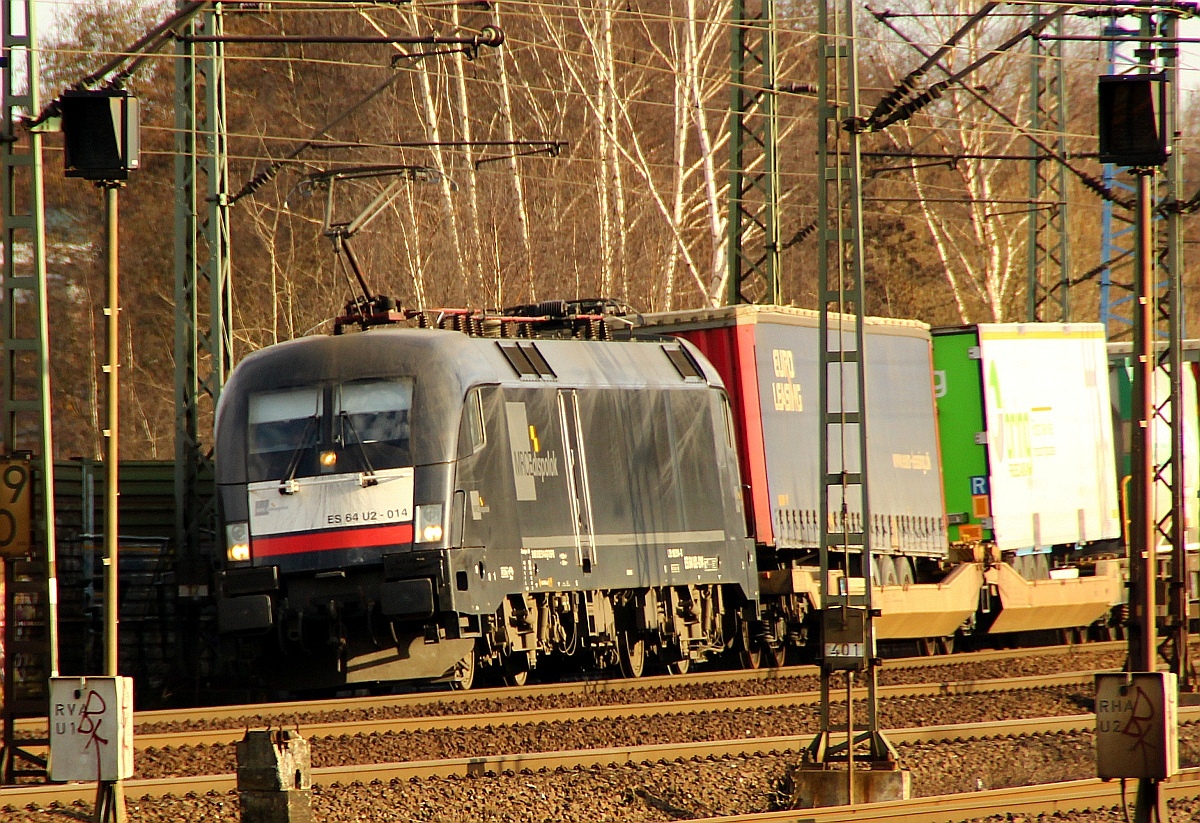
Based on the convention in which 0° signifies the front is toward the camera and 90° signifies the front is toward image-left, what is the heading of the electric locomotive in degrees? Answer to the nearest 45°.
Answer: approximately 45°

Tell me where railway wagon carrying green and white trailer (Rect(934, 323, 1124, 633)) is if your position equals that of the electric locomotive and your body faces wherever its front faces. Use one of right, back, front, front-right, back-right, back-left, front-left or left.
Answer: back

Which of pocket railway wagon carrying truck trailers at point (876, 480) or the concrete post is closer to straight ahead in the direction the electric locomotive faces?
the concrete post

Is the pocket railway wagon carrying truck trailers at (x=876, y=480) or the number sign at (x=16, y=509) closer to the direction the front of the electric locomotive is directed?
the number sign

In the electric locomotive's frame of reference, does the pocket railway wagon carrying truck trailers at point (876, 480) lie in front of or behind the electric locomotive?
behind

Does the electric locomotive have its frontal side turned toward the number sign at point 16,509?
yes

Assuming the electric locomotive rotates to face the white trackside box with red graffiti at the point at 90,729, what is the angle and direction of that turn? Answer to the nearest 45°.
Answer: approximately 45° to its left

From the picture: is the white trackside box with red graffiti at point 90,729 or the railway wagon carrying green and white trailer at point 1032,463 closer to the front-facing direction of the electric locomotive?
the white trackside box with red graffiti

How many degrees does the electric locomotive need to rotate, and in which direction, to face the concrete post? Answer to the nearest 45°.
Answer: approximately 45° to its left

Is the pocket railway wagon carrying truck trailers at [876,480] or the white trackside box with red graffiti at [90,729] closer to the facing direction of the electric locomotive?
the white trackside box with red graffiti
